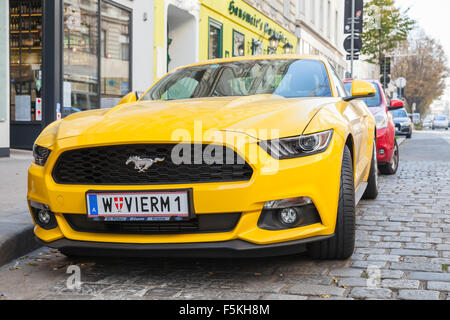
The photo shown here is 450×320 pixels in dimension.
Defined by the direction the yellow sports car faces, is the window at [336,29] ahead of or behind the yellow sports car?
behind

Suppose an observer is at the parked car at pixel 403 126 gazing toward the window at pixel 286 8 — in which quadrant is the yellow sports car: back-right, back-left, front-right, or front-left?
front-left

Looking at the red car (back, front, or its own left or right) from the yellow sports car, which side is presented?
front

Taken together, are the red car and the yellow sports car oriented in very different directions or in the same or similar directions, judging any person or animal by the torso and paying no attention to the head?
same or similar directions

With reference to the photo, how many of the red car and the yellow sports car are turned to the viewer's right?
0

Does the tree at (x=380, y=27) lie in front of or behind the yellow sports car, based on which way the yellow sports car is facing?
behind

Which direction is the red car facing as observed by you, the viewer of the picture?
facing the viewer

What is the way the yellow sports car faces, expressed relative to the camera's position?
facing the viewer and to the left of the viewer

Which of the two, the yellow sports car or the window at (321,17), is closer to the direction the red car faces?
the yellow sports car

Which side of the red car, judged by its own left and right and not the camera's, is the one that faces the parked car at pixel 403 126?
back

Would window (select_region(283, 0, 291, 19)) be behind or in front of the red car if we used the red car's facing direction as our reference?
behind

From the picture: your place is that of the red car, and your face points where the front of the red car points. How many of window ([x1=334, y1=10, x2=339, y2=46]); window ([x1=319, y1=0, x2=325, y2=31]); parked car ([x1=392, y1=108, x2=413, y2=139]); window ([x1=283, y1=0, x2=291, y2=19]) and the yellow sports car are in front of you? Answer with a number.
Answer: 1

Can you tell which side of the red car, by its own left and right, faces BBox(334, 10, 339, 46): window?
back

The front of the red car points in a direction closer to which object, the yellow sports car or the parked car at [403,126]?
the yellow sports car

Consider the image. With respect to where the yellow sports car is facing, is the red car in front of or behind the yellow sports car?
behind
